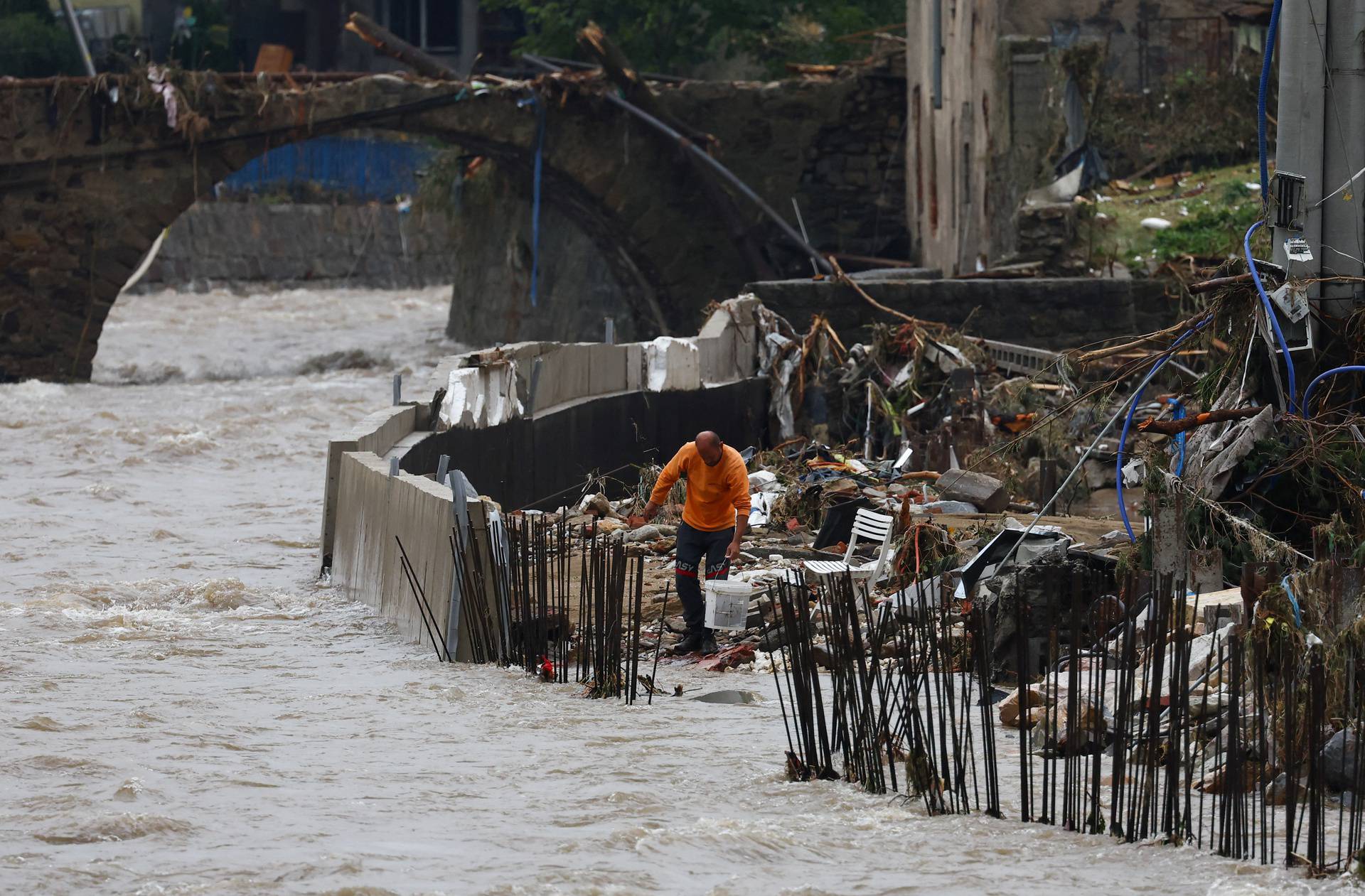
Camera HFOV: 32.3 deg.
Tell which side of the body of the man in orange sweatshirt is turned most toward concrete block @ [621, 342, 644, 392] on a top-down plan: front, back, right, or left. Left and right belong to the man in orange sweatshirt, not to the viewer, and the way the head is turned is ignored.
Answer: back

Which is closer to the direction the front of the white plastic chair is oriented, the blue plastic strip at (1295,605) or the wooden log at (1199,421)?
the blue plastic strip

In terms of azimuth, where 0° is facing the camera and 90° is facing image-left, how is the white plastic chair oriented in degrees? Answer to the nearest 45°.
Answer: approximately 45°

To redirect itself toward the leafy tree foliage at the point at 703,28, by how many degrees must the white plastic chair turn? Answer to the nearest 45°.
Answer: approximately 135° to its right

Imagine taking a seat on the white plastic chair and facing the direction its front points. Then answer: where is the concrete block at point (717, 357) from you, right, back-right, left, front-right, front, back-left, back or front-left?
back-right

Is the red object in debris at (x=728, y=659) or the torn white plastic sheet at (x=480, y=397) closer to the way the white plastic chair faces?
the red object in debris

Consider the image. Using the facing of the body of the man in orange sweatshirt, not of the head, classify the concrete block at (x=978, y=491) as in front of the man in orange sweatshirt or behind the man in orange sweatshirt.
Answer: behind

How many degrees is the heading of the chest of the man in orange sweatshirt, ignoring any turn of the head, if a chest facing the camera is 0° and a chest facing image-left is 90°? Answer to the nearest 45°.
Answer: approximately 0°

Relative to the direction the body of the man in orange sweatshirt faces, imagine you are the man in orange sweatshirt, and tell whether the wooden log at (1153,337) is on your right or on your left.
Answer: on your left
